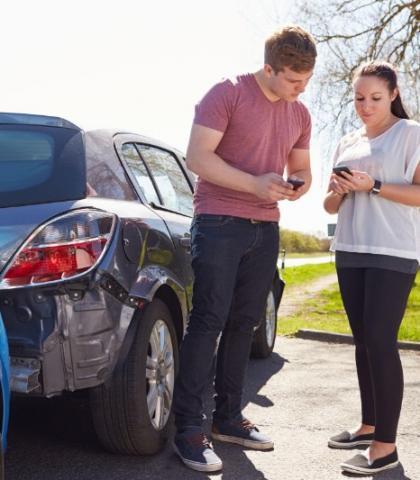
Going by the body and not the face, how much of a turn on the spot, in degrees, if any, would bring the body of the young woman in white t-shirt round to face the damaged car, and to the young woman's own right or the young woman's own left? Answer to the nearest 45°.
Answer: approximately 45° to the young woman's own right

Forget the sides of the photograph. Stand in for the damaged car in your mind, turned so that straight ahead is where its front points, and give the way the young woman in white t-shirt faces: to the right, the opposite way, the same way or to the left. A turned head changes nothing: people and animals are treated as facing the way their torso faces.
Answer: the opposite way

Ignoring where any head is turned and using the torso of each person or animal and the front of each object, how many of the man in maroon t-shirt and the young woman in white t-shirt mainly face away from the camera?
0

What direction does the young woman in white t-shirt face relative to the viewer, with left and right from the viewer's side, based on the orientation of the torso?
facing the viewer and to the left of the viewer

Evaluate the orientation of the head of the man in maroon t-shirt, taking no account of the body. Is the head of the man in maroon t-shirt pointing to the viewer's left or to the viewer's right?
to the viewer's right

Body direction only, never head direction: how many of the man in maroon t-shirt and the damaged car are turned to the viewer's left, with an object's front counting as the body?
0

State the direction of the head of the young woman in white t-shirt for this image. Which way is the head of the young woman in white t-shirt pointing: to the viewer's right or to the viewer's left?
to the viewer's left

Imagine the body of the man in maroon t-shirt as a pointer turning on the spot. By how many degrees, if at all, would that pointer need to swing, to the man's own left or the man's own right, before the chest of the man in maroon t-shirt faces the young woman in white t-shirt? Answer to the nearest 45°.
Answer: approximately 45° to the man's own left

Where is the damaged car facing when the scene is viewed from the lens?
facing away from the viewer and to the right of the viewer

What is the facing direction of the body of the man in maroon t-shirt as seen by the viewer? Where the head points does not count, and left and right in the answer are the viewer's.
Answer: facing the viewer and to the right of the viewer
